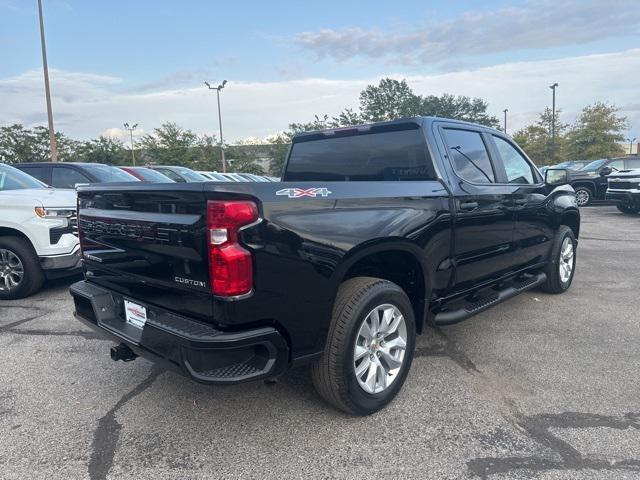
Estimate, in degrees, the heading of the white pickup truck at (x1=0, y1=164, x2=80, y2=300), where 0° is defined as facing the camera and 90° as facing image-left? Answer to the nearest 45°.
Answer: approximately 315°

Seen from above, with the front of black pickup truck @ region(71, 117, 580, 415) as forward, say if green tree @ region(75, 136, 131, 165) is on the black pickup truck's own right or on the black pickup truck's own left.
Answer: on the black pickup truck's own left

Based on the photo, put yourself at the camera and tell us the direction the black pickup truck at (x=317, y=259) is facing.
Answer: facing away from the viewer and to the right of the viewer

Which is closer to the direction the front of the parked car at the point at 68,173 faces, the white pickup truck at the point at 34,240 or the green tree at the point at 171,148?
the white pickup truck

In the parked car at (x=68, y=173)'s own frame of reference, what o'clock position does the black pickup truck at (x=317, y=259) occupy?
The black pickup truck is roughly at 1 o'clock from the parked car.
